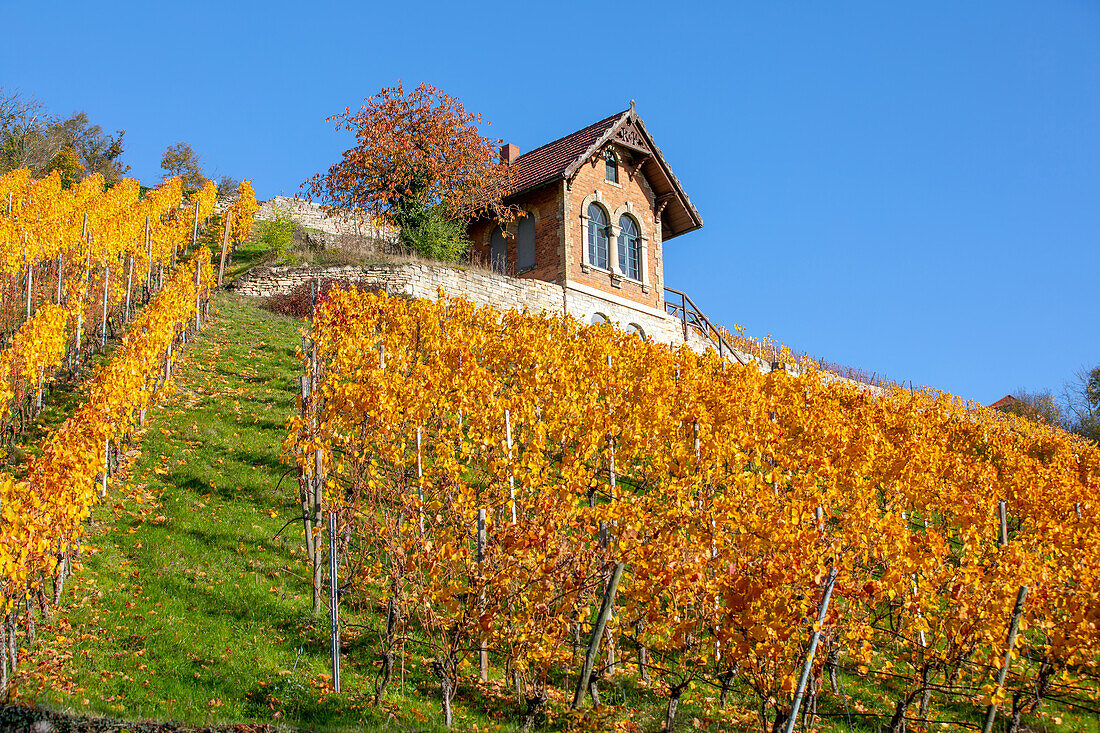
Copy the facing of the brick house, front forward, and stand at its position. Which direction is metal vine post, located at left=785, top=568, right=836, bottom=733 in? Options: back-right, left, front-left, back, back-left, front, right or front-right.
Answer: front-right

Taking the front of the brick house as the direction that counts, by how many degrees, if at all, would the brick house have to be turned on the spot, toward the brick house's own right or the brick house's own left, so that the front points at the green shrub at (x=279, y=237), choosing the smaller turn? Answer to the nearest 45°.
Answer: approximately 135° to the brick house's own right

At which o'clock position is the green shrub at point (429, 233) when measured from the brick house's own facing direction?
The green shrub is roughly at 4 o'clock from the brick house.

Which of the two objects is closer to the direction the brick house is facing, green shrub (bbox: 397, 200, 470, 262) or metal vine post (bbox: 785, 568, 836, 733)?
the metal vine post

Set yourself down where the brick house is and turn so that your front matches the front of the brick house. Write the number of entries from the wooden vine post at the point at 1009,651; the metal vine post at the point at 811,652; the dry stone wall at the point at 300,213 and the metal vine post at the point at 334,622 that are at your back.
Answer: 1

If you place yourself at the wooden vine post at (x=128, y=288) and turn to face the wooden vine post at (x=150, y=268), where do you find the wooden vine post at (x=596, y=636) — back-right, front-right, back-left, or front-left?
back-right

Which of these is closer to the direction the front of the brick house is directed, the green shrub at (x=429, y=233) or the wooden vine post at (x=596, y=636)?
the wooden vine post

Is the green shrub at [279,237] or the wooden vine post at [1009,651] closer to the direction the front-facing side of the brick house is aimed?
the wooden vine post

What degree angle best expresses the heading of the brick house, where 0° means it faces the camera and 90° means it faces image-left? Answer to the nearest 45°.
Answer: approximately 315°

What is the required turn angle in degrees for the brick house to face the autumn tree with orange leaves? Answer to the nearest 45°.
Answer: approximately 135° to its right

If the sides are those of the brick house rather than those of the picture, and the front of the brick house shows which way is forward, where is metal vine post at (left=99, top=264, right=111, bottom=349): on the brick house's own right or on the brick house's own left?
on the brick house's own right

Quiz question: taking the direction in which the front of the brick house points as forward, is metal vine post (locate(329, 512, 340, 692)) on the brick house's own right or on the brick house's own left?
on the brick house's own right
